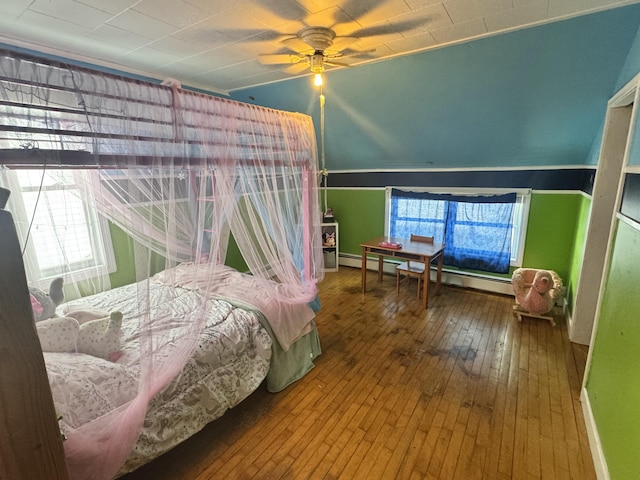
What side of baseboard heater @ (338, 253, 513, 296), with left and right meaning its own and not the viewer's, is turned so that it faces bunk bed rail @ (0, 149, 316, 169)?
front

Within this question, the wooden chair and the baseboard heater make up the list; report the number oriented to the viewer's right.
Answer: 0

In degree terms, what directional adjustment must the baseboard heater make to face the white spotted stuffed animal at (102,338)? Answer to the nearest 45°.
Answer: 0° — it already faces it

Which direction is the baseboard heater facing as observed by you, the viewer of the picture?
facing the viewer and to the left of the viewer

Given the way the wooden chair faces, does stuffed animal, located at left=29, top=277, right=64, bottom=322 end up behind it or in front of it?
in front

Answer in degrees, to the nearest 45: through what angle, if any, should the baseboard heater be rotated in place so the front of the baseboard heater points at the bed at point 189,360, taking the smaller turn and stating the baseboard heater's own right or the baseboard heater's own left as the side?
0° — it already faces it

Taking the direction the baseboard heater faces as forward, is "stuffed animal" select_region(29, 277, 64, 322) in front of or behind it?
in front

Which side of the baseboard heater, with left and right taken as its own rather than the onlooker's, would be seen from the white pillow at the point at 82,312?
front
